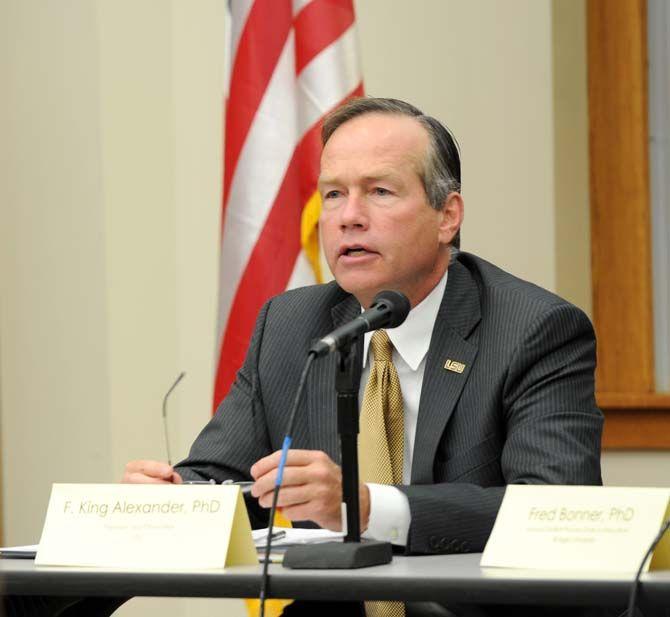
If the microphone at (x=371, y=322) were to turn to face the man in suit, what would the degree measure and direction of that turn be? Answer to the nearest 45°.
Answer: approximately 45° to its left

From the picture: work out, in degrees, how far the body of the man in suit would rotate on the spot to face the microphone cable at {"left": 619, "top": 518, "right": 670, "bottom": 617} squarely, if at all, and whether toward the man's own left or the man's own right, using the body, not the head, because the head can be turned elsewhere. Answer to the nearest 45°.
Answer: approximately 45° to the man's own left

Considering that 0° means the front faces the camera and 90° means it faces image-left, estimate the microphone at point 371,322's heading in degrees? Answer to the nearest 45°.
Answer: approximately 225°

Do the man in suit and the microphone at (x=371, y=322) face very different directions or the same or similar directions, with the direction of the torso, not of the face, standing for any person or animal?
very different directions

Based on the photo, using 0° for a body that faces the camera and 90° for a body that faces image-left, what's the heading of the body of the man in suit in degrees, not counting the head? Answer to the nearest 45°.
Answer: approximately 45°

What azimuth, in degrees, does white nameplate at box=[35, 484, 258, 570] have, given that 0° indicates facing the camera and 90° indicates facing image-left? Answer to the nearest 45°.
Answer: approximately 0°

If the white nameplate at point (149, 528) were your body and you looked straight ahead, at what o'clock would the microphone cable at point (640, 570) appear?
The microphone cable is roughly at 10 o'clock from the white nameplate.

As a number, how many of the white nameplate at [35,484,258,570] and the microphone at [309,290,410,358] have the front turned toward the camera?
1

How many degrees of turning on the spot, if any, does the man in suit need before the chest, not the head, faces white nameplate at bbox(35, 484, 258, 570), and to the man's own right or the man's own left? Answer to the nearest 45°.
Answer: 0° — they already face it

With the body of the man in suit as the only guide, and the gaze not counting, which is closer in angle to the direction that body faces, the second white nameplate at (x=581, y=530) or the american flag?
the second white nameplate
